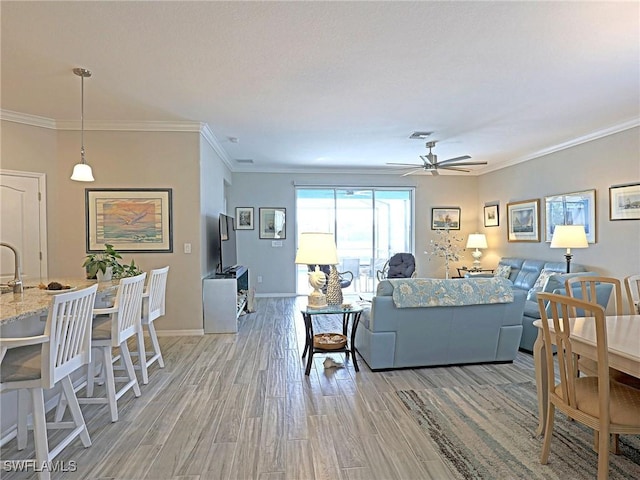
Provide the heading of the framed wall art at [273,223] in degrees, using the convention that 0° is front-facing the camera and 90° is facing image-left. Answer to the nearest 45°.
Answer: approximately 0°

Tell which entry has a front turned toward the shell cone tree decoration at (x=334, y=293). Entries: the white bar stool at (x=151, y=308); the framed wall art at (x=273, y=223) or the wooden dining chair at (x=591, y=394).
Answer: the framed wall art

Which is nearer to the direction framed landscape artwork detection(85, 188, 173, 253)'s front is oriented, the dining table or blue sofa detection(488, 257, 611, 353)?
the dining table

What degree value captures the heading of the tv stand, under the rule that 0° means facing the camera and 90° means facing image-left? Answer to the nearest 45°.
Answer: approximately 270°

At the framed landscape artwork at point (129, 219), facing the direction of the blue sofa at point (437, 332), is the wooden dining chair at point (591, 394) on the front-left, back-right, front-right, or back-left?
front-right

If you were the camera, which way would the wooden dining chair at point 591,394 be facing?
facing away from the viewer and to the right of the viewer

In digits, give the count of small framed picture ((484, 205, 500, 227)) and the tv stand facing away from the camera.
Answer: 0

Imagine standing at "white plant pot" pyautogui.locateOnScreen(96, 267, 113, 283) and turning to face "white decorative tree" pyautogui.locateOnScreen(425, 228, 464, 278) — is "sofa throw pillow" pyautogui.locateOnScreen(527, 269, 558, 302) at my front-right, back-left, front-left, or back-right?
front-right

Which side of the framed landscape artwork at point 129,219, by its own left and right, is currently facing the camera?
front

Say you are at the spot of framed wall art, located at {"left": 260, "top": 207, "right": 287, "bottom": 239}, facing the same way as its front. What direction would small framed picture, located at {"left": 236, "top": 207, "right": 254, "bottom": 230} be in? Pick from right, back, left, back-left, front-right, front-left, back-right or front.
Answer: right

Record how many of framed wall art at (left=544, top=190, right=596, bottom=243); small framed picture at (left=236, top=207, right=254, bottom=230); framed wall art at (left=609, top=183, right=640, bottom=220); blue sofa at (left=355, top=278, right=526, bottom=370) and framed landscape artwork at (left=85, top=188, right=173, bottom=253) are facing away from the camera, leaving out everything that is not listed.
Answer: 1

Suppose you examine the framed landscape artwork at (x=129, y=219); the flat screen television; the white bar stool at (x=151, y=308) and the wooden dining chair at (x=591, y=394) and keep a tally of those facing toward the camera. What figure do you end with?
1

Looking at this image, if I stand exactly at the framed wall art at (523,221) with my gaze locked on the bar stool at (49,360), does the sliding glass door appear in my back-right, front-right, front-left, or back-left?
front-right

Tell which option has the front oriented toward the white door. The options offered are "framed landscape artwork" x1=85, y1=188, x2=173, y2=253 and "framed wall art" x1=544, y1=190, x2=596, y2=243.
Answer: the framed wall art

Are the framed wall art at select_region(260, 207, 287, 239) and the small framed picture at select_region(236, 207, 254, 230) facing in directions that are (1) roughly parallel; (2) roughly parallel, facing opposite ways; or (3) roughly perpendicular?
roughly parallel

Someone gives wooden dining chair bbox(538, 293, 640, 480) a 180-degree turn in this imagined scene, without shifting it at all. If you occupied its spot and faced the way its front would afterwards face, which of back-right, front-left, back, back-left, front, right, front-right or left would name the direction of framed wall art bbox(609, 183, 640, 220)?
back-right

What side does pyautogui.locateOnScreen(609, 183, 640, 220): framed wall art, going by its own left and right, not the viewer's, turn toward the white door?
front

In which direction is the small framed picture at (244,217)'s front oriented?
toward the camera
